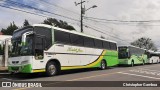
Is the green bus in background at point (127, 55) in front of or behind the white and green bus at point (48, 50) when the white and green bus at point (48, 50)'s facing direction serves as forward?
behind

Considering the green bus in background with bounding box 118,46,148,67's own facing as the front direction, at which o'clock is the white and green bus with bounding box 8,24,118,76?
The white and green bus is roughly at 11 o'clock from the green bus in background.

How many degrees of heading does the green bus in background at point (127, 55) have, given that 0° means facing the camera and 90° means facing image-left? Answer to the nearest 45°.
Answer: approximately 45°

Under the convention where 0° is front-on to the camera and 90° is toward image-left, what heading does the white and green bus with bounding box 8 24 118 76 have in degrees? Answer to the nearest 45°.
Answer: approximately 45°
